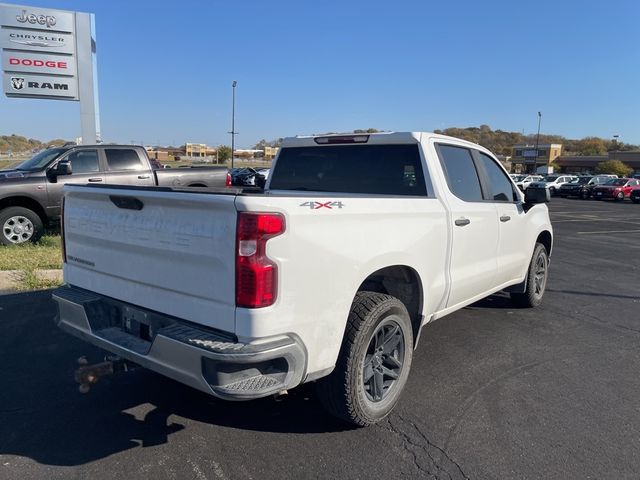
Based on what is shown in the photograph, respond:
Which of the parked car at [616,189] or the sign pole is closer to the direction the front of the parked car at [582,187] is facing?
the sign pole

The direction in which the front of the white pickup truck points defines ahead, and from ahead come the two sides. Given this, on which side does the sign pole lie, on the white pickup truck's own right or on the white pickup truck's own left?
on the white pickup truck's own left

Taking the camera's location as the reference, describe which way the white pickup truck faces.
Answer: facing away from the viewer and to the right of the viewer

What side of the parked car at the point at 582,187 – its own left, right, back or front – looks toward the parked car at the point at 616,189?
left

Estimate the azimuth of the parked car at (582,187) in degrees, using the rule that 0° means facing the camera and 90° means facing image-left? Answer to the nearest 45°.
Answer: approximately 45°

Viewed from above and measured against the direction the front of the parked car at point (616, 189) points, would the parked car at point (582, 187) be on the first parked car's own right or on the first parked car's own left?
on the first parked car's own right

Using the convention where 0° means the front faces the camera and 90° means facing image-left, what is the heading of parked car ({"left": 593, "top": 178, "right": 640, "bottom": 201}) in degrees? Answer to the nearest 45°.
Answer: approximately 45°
